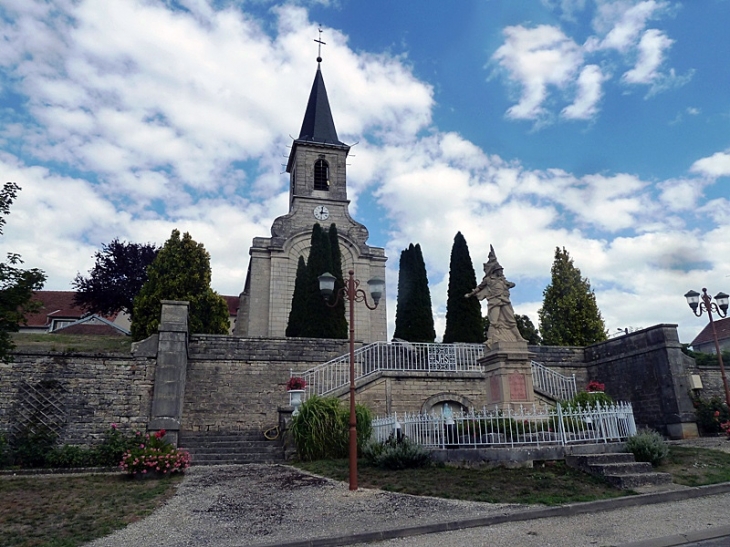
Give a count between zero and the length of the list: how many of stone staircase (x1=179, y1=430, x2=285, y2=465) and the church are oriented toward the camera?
2

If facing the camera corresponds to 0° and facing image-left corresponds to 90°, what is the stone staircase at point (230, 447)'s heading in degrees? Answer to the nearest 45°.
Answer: approximately 0°

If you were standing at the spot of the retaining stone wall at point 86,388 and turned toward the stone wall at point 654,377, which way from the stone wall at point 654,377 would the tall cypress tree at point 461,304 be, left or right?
left

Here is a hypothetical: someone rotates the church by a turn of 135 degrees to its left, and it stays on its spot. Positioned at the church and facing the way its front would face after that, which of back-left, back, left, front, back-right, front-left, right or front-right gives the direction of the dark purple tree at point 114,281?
back-left

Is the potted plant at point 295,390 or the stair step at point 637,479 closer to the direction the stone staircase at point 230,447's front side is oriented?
the stair step

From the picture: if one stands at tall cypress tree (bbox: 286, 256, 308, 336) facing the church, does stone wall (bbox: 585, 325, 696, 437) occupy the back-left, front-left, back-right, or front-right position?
back-right

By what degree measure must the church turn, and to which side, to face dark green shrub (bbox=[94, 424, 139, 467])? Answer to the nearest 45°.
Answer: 0° — it already faces it

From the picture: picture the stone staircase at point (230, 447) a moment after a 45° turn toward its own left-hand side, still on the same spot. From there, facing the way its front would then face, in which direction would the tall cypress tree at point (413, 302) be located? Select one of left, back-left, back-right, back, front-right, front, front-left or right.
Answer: left

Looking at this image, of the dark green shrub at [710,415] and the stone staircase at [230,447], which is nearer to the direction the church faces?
the stone staircase

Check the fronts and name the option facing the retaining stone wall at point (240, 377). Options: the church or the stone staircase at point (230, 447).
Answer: the church

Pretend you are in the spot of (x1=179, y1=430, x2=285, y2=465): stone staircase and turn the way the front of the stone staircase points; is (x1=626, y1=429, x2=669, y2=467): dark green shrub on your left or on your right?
on your left

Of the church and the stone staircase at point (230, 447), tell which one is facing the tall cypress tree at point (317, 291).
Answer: the church

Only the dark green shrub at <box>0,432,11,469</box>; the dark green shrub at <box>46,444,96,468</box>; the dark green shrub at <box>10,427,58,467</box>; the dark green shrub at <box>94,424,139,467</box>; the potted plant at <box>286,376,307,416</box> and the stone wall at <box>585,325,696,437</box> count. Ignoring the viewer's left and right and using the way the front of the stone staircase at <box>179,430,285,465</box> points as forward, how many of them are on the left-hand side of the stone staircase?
2

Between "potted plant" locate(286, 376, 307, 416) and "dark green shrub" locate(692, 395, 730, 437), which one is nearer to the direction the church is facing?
the potted plant
